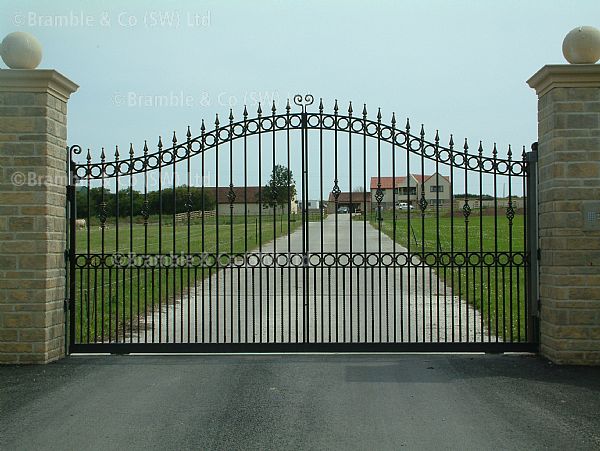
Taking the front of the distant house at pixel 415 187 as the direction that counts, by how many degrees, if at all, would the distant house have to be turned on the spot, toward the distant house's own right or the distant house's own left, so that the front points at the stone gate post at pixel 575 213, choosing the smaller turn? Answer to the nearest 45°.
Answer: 0° — it already faces it

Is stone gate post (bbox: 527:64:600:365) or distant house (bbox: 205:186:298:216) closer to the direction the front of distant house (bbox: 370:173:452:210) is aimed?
the stone gate post

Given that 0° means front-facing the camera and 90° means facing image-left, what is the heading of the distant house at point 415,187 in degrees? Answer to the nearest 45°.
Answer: approximately 0°

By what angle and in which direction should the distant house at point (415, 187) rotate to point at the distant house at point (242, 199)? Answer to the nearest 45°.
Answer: approximately 45° to its right
